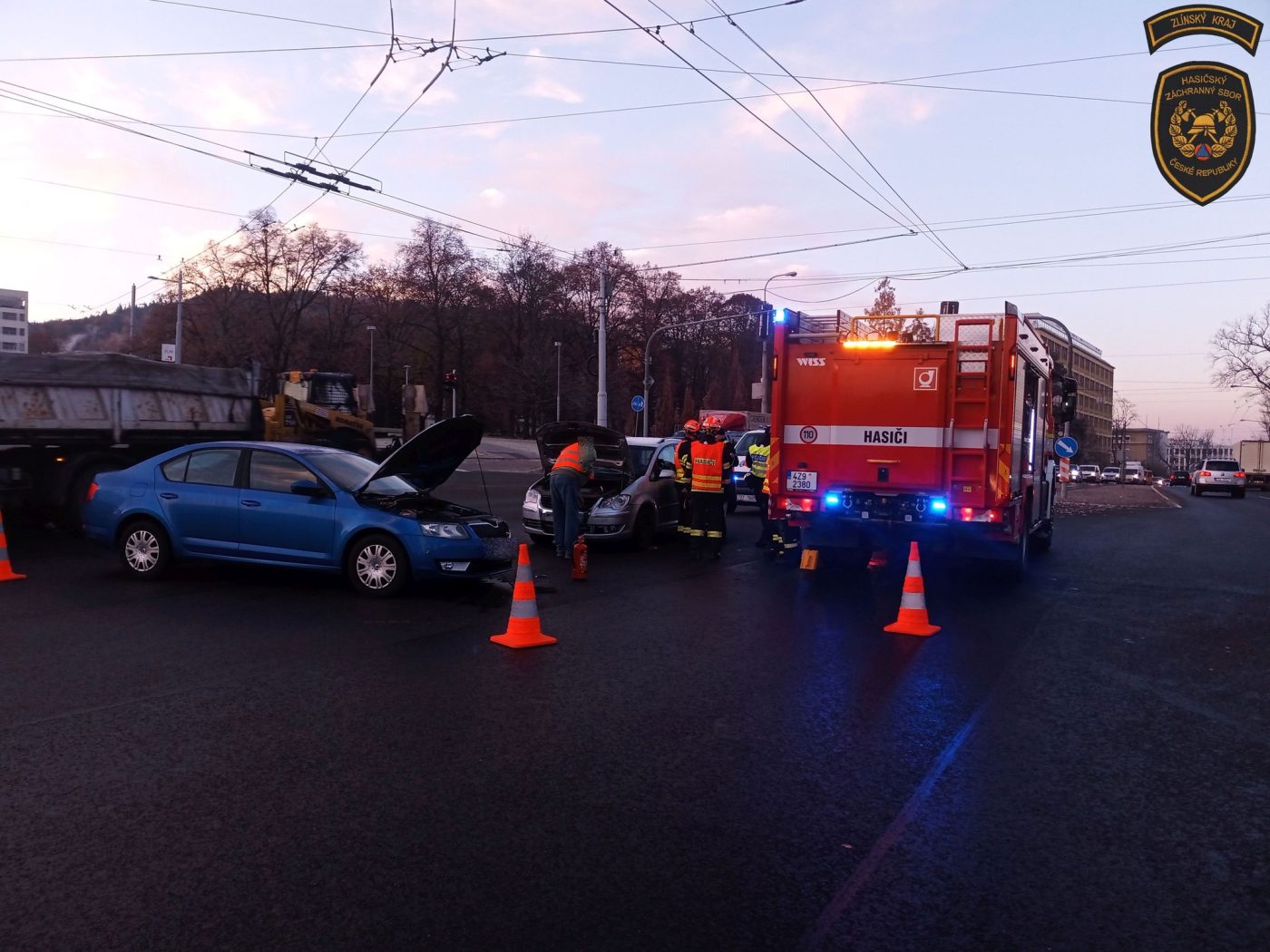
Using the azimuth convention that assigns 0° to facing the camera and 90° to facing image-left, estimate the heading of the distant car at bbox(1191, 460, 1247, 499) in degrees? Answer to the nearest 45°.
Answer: approximately 180°

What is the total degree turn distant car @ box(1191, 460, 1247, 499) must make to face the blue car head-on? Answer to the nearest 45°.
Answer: approximately 180°

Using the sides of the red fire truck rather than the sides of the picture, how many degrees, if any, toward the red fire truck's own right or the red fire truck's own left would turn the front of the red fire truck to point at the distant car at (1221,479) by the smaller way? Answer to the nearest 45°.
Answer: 0° — it already faces it

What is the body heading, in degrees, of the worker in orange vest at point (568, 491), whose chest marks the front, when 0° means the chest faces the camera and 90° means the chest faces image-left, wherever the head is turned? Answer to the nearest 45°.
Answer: approximately 225°

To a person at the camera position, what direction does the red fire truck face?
facing away from the viewer

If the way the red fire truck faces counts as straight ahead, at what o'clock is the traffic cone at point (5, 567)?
The traffic cone is roughly at 8 o'clock from the red fire truck.

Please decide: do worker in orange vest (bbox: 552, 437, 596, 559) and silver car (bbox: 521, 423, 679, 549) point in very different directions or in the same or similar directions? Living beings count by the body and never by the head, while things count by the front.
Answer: very different directions

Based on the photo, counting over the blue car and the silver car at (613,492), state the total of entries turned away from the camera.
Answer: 0

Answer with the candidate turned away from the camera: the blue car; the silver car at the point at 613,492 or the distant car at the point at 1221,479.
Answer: the distant car

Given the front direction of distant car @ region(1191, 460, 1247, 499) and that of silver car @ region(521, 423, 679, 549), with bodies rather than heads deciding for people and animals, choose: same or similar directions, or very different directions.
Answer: very different directions

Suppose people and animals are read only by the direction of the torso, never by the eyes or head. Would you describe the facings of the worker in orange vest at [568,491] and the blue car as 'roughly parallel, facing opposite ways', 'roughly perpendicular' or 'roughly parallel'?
roughly perpendicular

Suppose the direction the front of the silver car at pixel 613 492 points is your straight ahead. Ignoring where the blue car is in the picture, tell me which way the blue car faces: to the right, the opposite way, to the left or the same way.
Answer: to the left

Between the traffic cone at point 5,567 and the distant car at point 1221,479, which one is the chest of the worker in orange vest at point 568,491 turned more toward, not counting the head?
the distant car

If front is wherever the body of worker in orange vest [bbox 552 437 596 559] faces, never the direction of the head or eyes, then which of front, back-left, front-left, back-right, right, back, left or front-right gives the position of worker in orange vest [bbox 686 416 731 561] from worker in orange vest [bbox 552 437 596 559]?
front-right
